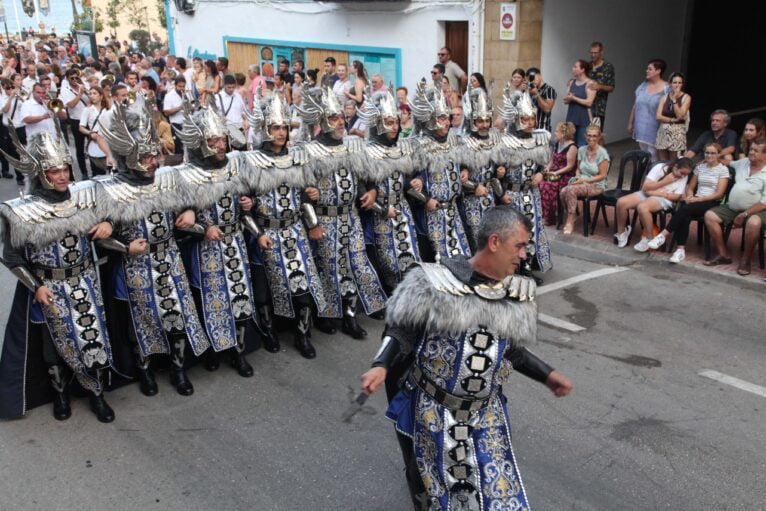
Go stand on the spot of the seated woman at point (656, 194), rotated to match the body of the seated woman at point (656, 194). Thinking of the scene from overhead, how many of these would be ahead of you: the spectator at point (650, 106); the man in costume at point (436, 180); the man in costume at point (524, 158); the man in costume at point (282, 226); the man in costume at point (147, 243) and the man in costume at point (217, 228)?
5

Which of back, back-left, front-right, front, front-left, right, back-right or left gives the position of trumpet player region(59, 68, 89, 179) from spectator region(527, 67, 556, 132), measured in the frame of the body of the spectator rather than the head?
front-right

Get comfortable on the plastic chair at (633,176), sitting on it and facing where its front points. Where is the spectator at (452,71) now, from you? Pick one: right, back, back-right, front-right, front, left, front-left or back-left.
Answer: right

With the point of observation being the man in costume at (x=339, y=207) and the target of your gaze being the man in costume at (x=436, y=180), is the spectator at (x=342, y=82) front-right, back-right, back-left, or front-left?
front-left

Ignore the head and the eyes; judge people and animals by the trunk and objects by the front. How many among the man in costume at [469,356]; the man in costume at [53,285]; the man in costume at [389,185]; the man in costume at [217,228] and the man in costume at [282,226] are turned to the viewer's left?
0

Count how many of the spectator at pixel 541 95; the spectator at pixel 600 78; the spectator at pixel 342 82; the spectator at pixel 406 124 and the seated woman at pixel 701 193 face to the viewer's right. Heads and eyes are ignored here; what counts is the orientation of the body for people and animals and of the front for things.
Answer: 0

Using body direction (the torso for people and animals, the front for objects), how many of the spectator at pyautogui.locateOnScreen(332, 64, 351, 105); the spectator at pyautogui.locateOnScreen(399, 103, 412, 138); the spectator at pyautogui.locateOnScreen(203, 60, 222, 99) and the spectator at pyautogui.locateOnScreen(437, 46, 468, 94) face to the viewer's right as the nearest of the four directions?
0

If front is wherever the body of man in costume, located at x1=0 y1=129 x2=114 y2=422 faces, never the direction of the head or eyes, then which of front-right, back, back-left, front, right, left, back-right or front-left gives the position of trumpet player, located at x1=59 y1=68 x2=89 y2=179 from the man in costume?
back-left

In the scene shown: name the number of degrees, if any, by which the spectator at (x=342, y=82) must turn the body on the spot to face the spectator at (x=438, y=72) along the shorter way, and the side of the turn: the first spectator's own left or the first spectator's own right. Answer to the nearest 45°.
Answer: approximately 45° to the first spectator's own left

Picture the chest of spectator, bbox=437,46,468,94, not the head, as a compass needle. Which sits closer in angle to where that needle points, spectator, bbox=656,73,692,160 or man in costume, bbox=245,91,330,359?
the man in costume

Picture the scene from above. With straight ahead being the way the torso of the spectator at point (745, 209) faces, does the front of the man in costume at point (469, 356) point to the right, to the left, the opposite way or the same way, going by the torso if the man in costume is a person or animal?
to the left

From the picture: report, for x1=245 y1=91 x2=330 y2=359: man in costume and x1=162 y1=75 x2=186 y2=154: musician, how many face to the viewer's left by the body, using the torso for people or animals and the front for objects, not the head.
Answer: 0

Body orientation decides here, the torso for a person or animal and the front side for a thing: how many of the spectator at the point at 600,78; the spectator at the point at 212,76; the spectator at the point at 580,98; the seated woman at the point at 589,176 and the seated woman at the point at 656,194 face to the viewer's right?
0

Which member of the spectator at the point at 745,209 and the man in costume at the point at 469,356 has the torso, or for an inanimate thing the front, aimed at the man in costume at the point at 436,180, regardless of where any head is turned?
the spectator

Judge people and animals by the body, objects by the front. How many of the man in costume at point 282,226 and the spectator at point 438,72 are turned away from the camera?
0

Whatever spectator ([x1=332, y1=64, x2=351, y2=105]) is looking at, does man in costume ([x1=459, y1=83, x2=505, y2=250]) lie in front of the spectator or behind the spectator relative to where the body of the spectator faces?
in front

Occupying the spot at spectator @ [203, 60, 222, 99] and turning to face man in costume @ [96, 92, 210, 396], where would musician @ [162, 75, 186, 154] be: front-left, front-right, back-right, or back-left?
front-right

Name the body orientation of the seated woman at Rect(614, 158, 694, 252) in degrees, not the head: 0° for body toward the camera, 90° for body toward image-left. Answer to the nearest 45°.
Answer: approximately 45°
